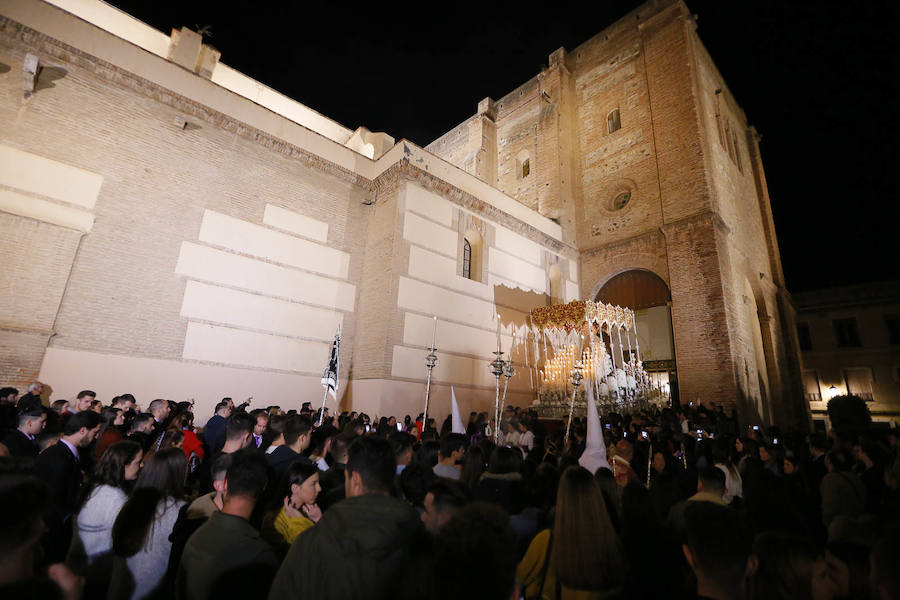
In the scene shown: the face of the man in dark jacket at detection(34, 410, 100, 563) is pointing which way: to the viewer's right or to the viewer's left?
to the viewer's right

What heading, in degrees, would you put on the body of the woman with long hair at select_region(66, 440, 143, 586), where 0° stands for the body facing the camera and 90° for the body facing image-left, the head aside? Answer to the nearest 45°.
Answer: approximately 270°

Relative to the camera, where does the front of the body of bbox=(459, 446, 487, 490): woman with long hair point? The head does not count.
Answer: away from the camera

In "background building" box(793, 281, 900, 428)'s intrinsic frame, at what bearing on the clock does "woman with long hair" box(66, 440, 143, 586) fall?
The woman with long hair is roughly at 12 o'clock from the background building.

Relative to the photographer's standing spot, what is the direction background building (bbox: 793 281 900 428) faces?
facing the viewer

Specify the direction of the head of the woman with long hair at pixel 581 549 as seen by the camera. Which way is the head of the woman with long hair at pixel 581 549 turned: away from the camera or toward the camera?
away from the camera

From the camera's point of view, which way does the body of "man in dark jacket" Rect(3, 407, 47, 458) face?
to the viewer's right

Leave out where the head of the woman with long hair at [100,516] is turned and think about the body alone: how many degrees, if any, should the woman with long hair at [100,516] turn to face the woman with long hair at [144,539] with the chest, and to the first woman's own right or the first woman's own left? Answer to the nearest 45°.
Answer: approximately 45° to the first woman's own right

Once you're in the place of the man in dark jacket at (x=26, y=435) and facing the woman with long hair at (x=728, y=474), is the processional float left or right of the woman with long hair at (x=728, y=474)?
left

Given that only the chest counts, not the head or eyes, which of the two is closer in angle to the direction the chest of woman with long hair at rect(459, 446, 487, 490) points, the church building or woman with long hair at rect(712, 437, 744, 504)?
the church building

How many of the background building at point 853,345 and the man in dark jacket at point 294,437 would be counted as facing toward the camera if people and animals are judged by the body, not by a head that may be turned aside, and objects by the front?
1

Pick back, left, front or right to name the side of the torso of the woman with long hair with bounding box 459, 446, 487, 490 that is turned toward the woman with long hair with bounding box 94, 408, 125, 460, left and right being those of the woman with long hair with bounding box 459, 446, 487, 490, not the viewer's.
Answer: left

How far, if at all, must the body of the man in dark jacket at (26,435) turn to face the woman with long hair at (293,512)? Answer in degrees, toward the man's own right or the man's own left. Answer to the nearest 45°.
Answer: approximately 45° to the man's own right

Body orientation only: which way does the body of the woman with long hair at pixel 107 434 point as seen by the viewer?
to the viewer's right

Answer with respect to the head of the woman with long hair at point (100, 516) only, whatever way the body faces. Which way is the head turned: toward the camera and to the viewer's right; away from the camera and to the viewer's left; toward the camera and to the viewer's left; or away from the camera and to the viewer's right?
away from the camera and to the viewer's right

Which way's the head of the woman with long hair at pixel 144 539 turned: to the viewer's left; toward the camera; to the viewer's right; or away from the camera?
away from the camera
